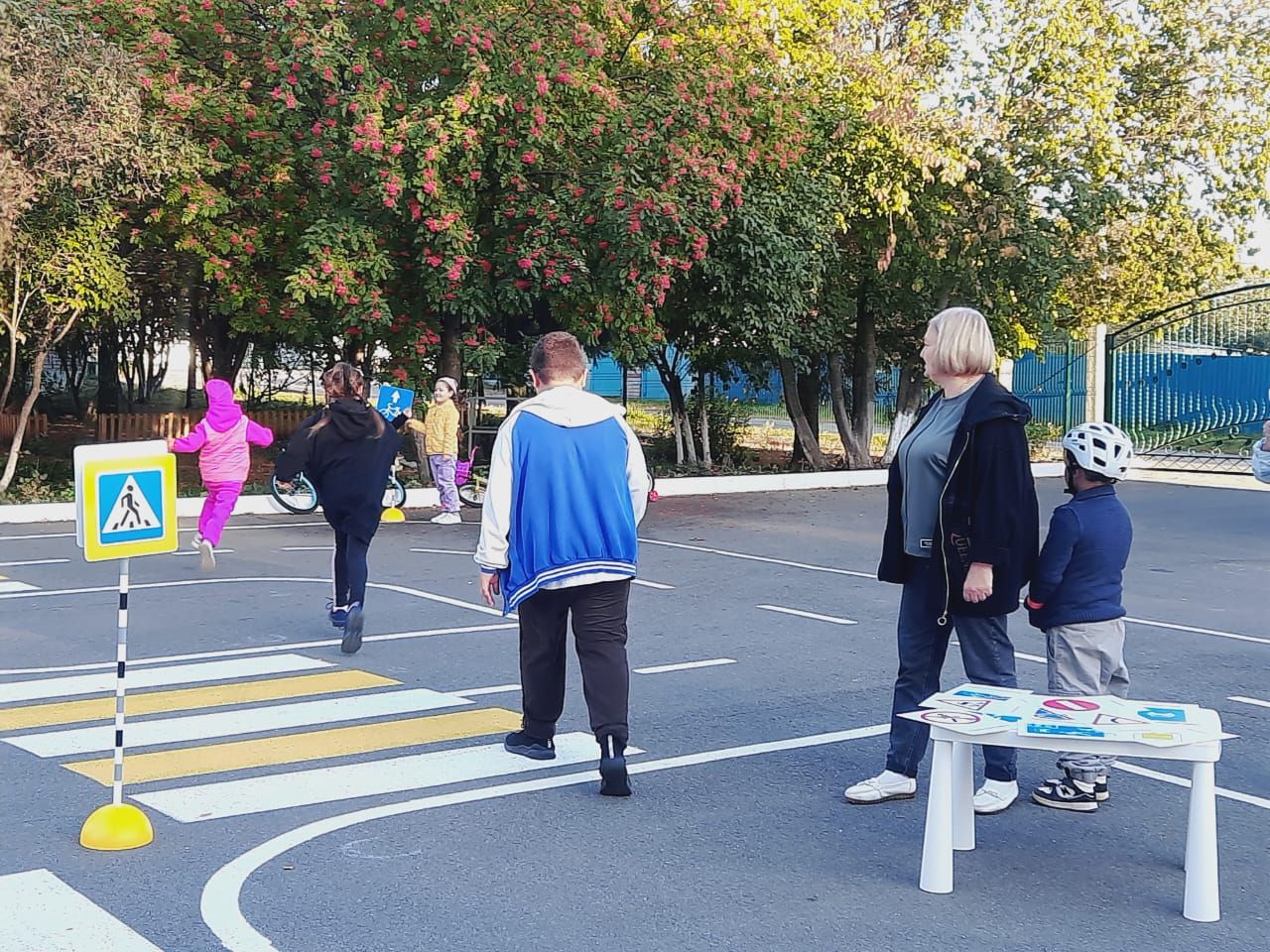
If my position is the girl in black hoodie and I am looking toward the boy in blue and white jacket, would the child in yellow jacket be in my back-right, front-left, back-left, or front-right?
back-left

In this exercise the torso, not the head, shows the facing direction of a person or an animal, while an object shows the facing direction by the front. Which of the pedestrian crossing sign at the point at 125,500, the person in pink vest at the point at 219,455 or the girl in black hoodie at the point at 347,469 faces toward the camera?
the pedestrian crossing sign

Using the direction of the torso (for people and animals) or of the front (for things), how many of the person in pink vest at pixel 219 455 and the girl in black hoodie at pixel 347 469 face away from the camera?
2

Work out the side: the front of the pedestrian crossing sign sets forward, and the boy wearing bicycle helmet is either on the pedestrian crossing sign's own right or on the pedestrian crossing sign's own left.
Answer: on the pedestrian crossing sign's own left

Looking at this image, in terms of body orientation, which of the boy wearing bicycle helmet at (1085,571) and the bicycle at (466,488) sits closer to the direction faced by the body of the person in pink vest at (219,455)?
the bicycle

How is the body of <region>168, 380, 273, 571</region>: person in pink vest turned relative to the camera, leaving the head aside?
away from the camera

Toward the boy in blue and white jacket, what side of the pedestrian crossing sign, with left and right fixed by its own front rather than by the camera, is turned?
left

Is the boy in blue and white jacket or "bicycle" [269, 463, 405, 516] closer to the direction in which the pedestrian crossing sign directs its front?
the boy in blue and white jacket

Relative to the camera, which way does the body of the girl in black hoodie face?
away from the camera

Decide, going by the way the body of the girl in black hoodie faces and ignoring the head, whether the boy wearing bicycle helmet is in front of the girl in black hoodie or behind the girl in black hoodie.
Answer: behind

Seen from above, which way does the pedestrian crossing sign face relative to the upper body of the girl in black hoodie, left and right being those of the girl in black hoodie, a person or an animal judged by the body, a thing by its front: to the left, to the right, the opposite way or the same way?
the opposite way

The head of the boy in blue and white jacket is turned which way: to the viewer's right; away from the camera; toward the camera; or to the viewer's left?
away from the camera

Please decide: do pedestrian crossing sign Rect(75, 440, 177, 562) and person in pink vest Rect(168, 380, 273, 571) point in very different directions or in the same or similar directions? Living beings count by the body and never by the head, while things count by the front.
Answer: very different directions

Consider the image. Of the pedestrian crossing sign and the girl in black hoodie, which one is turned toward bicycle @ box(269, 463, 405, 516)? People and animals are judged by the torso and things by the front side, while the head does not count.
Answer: the girl in black hoodie

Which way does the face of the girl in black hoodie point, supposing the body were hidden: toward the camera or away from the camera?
away from the camera
